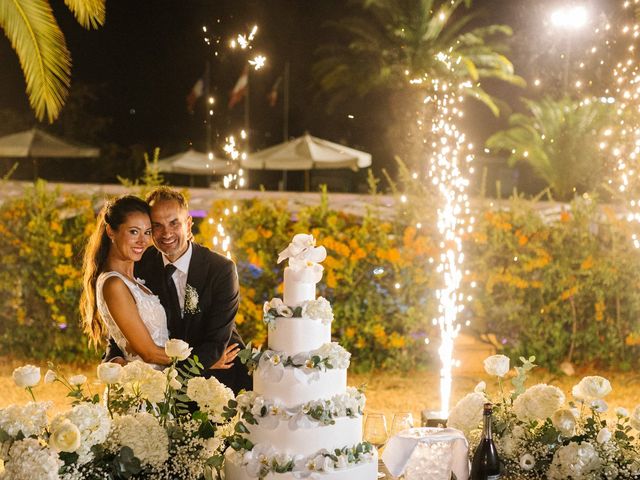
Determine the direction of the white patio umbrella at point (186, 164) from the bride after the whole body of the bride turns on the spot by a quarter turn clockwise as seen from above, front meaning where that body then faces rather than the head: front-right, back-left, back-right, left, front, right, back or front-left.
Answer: back-right

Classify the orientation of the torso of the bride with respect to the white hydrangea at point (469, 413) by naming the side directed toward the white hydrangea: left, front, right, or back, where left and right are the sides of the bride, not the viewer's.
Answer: front

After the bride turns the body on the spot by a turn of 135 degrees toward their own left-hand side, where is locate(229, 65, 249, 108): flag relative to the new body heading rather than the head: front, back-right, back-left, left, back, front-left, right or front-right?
front

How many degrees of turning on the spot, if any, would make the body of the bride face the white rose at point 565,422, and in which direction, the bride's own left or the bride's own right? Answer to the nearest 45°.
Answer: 0° — they already face it

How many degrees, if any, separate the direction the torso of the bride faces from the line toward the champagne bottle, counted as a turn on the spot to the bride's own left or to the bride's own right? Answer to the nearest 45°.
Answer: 0° — they already face it

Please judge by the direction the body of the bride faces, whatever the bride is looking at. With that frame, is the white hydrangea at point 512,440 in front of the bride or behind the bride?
in front

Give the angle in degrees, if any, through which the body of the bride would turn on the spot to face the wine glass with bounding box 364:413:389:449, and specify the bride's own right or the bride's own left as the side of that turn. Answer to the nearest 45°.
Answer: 0° — they already face it

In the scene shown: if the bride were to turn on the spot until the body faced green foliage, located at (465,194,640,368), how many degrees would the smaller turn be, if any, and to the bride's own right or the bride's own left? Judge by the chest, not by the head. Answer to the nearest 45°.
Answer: approximately 90° to the bride's own left

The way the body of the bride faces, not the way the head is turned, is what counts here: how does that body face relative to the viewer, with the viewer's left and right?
facing the viewer and to the right of the viewer

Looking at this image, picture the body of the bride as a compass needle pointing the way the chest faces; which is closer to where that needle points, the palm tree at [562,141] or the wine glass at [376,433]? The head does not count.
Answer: the wine glass

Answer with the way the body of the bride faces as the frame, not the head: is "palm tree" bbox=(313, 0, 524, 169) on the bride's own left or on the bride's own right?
on the bride's own left

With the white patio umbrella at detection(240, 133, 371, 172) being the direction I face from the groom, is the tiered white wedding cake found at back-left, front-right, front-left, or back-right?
back-right

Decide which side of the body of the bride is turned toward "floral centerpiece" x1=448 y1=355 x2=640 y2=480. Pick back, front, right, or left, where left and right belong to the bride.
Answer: front

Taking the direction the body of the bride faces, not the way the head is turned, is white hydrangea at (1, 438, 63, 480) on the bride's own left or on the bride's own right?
on the bride's own right

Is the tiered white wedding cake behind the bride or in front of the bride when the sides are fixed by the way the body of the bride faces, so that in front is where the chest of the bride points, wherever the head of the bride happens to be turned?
in front
